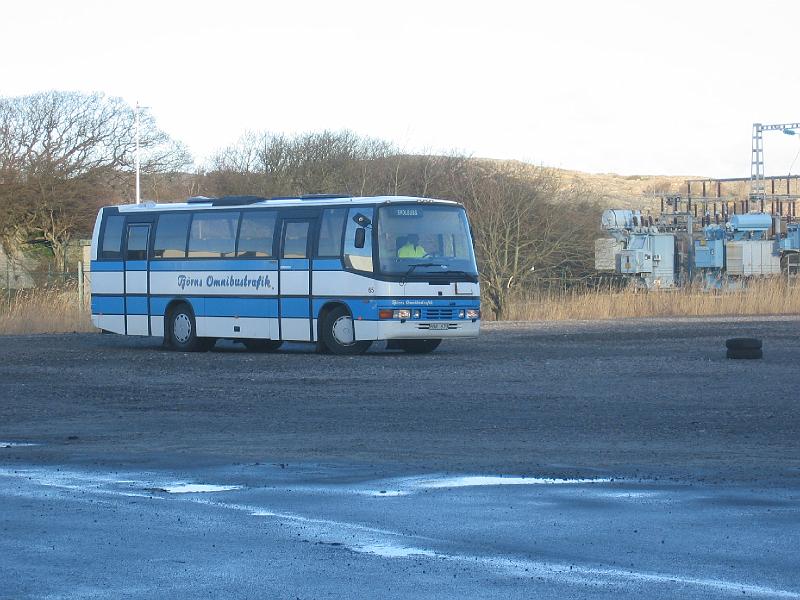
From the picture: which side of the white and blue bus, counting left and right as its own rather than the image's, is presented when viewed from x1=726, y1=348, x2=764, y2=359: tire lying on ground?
front

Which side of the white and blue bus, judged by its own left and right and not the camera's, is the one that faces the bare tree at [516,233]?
left

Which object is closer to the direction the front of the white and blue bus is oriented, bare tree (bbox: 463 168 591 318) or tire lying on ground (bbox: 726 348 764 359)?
the tire lying on ground

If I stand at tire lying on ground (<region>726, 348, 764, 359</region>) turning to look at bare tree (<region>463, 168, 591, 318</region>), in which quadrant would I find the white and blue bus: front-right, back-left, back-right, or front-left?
front-left

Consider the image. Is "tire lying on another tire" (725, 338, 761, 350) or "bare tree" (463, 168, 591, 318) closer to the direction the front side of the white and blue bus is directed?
the tire lying on another tire

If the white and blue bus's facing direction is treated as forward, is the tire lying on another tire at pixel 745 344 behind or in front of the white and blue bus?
in front
